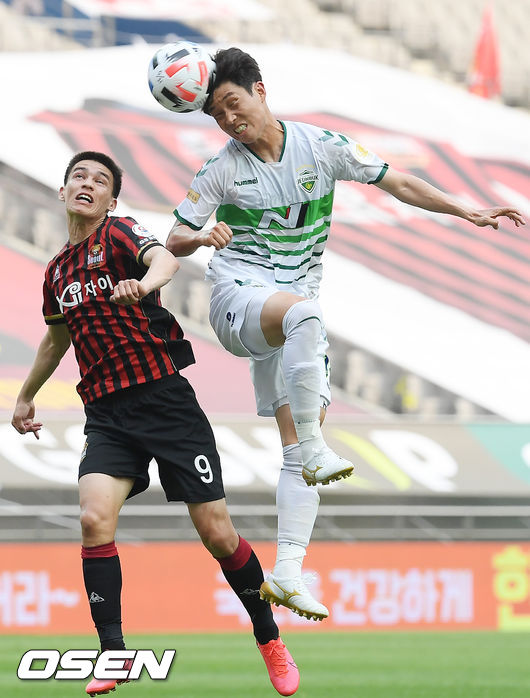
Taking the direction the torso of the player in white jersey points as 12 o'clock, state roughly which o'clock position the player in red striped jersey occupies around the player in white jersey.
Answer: The player in red striped jersey is roughly at 2 o'clock from the player in white jersey.

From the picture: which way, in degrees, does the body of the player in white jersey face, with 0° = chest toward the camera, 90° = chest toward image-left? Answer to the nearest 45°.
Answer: approximately 0°
